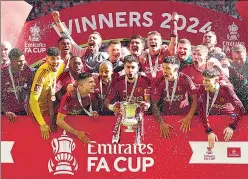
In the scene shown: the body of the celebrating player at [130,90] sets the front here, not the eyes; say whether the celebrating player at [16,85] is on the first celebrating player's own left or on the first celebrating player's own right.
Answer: on the first celebrating player's own right

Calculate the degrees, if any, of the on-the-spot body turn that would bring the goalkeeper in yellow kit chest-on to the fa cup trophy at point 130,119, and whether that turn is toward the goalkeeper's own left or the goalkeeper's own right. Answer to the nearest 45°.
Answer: approximately 45° to the goalkeeper's own left

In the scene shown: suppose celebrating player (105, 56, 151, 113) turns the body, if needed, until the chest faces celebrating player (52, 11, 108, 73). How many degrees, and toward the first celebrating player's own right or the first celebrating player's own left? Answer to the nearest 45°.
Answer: approximately 90° to the first celebrating player's own right

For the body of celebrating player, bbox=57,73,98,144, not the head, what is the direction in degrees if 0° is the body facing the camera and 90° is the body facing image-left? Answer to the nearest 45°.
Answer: approximately 315°

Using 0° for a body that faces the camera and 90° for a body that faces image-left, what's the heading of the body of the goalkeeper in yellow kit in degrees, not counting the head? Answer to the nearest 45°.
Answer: approximately 315°

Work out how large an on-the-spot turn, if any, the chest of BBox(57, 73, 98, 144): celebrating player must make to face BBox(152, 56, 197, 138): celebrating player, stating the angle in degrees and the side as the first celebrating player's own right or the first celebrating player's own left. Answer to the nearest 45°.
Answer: approximately 45° to the first celebrating player's own left

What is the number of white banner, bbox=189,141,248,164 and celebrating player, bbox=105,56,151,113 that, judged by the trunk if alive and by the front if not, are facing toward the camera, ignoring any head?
2

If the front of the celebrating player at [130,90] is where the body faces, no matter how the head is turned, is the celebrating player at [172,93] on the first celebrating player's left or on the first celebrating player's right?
on the first celebrating player's left

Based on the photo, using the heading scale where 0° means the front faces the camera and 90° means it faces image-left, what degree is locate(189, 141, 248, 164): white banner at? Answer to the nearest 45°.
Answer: approximately 0°

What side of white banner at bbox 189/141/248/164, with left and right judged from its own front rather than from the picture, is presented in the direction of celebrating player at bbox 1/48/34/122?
right

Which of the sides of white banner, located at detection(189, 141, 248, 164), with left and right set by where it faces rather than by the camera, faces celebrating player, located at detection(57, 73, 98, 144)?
right
